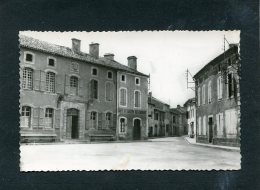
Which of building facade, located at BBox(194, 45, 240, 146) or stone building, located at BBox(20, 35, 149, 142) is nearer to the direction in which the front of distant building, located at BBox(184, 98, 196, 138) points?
the stone building

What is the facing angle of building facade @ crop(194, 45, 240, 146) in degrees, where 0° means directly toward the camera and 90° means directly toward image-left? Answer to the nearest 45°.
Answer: approximately 45°

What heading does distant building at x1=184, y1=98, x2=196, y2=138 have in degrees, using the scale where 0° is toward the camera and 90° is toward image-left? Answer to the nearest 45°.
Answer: approximately 45°

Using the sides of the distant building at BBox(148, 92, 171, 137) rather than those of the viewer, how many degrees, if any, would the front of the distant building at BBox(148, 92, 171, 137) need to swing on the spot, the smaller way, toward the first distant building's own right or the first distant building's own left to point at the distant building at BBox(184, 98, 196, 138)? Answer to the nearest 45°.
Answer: approximately 45° to the first distant building's own left

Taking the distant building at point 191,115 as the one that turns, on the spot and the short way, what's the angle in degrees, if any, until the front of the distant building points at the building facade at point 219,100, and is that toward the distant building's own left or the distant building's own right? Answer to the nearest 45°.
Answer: approximately 90° to the distant building's own left
